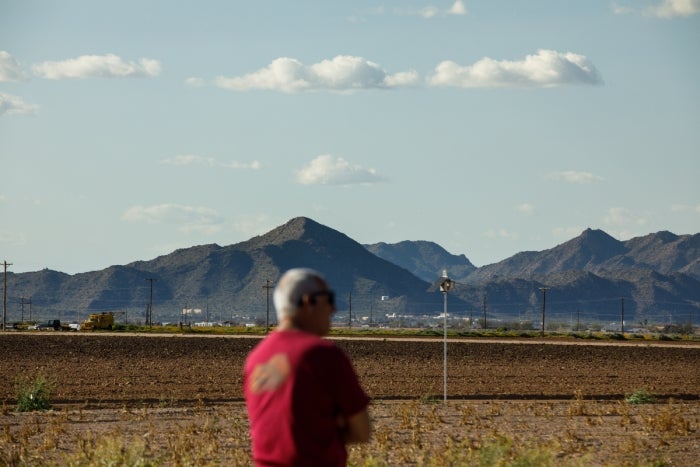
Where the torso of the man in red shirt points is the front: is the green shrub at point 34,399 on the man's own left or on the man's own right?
on the man's own left

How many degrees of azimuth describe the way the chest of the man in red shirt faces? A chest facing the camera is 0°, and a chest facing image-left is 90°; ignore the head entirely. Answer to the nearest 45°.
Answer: approximately 225°
